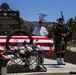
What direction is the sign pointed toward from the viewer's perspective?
toward the camera

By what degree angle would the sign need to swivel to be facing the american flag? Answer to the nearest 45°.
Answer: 0° — it already faces it

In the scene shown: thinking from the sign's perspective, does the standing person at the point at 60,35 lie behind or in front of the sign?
in front
